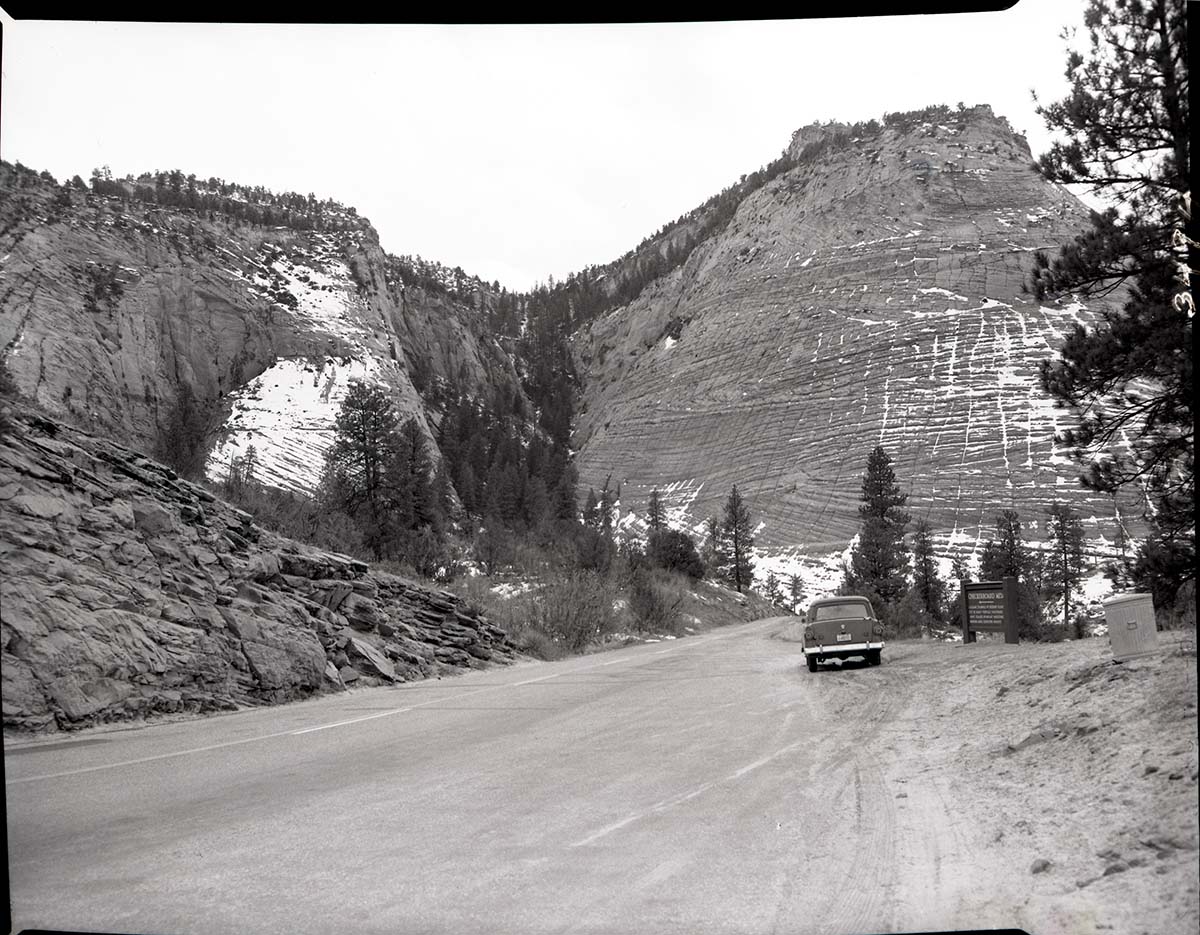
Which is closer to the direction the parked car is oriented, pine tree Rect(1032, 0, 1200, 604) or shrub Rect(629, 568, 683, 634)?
the shrub

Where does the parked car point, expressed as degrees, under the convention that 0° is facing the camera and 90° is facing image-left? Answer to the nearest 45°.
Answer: approximately 180°

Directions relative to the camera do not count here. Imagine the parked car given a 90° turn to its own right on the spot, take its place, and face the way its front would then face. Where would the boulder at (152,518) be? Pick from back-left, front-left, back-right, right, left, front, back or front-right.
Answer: back-right

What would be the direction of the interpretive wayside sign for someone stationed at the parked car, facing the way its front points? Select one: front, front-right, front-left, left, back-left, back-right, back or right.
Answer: front-right

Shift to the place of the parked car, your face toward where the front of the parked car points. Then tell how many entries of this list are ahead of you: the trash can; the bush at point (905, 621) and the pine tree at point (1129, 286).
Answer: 1

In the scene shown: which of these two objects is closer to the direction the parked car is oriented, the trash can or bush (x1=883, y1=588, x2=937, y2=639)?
the bush

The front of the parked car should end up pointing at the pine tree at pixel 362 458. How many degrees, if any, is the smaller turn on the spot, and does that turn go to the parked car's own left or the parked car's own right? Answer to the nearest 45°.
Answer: approximately 45° to the parked car's own left

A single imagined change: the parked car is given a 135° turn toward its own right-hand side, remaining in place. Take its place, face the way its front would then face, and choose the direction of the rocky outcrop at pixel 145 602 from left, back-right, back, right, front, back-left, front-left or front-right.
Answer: right

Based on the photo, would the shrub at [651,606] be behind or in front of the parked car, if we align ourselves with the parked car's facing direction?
in front

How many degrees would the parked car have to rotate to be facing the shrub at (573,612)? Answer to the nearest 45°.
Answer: approximately 45° to its left
